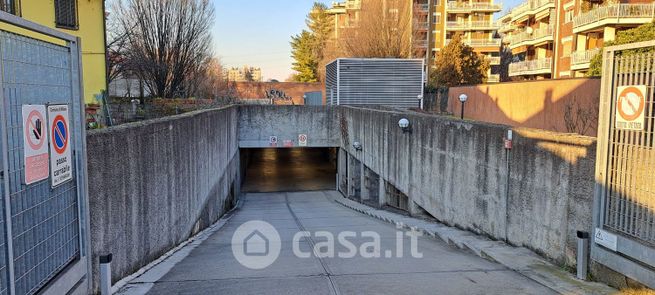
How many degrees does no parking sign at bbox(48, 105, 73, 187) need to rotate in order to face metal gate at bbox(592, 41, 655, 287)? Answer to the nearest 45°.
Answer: approximately 45° to its left

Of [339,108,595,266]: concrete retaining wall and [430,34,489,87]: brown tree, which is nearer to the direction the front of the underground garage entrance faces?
the concrete retaining wall

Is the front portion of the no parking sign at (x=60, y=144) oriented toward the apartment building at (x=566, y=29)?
no

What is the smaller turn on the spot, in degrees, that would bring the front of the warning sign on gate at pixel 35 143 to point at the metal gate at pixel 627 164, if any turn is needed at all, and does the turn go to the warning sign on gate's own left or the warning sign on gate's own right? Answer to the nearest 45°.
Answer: approximately 45° to the warning sign on gate's own left

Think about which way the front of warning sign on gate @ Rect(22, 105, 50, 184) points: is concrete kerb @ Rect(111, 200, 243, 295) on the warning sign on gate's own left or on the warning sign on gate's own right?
on the warning sign on gate's own left

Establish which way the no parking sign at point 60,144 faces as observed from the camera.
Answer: facing the viewer and to the right of the viewer

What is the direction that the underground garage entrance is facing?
toward the camera

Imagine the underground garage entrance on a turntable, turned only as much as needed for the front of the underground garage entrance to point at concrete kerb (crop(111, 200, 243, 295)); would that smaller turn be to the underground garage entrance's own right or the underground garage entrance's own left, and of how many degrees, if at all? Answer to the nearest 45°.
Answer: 0° — it already faces it

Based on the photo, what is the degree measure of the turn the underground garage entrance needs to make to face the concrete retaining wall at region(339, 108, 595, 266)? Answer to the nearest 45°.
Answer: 0° — it already faces it

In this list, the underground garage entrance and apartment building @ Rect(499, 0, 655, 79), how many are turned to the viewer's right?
0

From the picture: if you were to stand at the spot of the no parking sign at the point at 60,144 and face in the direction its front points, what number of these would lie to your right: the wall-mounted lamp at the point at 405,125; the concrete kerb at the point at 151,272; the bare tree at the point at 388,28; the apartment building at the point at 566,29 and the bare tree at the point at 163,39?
0

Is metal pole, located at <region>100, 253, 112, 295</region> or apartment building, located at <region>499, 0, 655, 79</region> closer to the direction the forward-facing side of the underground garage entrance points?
the metal pole

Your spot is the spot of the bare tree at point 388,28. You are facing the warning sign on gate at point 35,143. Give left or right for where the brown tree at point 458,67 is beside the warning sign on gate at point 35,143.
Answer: left

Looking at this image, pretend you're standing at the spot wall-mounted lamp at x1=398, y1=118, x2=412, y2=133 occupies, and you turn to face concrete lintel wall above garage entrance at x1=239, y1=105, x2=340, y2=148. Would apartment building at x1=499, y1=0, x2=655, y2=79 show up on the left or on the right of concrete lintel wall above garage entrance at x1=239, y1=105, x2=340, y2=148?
right

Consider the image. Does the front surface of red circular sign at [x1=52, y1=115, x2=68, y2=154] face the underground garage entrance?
no
